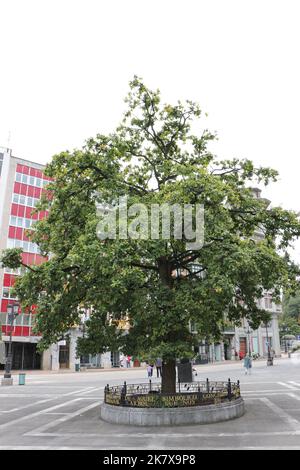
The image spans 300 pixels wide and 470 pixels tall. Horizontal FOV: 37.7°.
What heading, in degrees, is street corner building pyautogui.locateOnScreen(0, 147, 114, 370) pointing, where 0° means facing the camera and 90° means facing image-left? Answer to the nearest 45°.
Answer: approximately 315°

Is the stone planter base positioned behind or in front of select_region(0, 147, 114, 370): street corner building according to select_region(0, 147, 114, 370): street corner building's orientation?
in front
